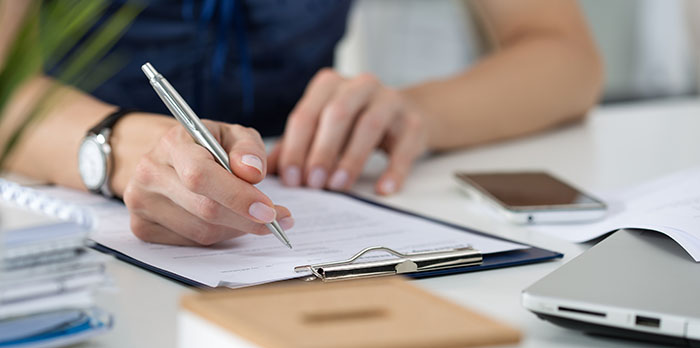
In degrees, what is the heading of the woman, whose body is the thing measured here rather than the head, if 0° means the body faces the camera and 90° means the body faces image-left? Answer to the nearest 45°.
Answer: approximately 0°

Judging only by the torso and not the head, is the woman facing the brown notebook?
yes

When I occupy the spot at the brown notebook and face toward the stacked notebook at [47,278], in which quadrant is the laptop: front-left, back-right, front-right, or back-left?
back-right
